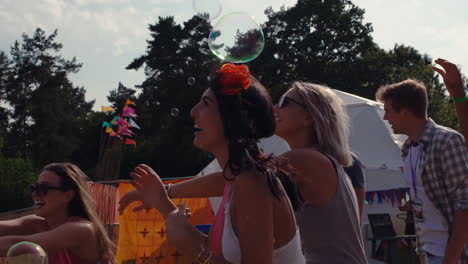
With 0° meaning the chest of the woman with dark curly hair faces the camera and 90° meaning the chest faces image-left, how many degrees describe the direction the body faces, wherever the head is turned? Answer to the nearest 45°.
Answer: approximately 90°

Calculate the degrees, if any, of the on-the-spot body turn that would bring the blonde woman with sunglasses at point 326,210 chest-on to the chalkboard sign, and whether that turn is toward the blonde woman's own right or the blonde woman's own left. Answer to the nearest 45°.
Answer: approximately 90° to the blonde woman's own right

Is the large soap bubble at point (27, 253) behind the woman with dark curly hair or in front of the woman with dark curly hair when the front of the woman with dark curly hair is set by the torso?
in front

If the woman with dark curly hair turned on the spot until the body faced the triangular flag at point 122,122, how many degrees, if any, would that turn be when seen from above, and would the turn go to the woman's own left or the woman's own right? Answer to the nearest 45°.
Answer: approximately 90° to the woman's own right

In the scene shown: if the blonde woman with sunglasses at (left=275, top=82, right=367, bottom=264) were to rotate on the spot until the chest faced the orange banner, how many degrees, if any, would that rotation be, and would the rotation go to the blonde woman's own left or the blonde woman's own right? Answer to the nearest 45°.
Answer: approximately 45° to the blonde woman's own right

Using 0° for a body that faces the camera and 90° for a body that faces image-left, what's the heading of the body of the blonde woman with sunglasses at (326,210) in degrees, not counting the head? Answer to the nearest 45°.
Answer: approximately 90°

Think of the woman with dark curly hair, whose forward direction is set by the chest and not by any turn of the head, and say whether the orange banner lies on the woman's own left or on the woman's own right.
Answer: on the woman's own right

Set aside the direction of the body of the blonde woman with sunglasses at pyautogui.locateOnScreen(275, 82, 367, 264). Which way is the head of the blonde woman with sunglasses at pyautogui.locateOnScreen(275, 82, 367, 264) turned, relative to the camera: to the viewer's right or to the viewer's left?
to the viewer's left

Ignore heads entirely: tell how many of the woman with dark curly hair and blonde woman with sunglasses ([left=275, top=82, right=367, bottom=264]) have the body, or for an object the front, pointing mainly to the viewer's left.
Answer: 2

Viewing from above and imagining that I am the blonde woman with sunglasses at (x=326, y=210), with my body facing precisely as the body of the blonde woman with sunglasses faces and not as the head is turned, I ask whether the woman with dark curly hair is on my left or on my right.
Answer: on my left

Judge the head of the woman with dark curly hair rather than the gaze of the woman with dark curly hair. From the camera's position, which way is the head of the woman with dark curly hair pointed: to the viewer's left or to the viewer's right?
to the viewer's left
